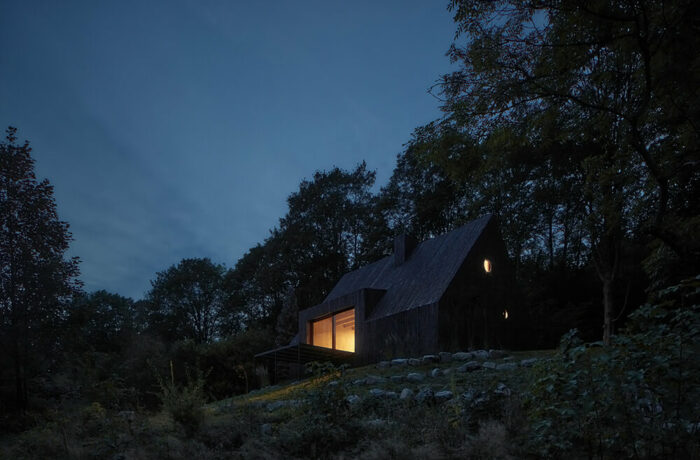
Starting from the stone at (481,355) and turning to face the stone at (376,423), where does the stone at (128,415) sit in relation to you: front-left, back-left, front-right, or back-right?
front-right

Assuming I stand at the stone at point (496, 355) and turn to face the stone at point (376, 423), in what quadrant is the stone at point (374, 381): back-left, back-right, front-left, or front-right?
front-right

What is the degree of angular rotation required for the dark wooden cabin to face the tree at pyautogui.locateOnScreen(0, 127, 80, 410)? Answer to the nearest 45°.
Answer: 0° — it already faces it

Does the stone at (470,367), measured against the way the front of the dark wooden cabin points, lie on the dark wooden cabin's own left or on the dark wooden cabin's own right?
on the dark wooden cabin's own left

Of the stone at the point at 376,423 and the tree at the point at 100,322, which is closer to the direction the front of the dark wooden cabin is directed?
the stone

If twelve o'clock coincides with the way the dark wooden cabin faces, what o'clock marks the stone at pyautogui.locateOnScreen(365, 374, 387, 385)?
The stone is roughly at 11 o'clock from the dark wooden cabin.

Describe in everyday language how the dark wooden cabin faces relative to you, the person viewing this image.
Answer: facing the viewer and to the left of the viewer

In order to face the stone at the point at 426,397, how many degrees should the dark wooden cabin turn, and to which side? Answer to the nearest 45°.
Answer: approximately 45° to its left

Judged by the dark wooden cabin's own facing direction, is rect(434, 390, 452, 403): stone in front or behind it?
in front

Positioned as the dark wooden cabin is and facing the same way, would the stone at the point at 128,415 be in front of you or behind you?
in front

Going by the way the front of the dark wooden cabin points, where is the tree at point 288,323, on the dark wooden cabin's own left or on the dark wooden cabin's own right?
on the dark wooden cabin's own right
